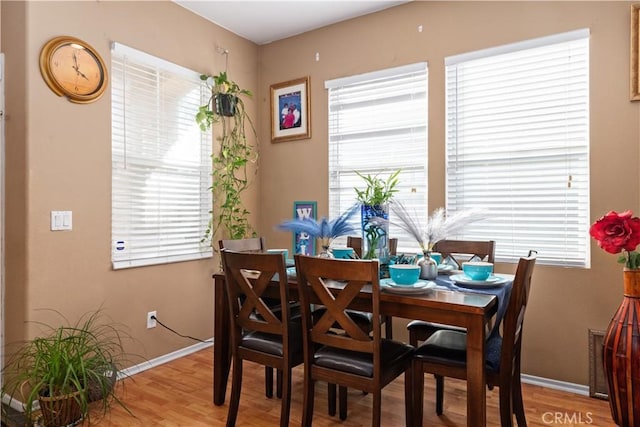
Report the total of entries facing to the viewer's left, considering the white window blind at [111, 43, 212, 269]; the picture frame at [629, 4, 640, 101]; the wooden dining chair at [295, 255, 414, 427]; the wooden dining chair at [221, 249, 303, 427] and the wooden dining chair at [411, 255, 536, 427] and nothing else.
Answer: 1

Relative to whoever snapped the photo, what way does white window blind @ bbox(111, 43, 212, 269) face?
facing the viewer and to the right of the viewer

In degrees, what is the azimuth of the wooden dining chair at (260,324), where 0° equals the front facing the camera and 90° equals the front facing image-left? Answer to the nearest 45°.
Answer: approximately 225°

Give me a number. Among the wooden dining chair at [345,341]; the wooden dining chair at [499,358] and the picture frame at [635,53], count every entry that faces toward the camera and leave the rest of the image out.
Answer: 1

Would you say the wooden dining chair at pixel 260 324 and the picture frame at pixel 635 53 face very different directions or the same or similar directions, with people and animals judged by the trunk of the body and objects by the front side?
very different directions

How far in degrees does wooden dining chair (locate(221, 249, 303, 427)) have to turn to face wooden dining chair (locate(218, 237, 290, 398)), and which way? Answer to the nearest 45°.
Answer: approximately 45° to its left

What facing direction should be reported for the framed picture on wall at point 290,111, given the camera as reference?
facing the viewer and to the left of the viewer

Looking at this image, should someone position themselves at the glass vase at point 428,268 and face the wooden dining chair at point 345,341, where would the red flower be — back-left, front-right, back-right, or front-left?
back-left

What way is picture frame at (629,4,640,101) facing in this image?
toward the camera

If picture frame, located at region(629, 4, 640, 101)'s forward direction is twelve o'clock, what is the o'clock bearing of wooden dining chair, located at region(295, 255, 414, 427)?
The wooden dining chair is roughly at 1 o'clock from the picture frame.

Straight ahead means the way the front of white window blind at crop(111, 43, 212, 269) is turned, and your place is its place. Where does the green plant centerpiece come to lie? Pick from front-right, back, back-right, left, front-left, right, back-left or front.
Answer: front

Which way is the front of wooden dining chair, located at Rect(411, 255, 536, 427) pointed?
to the viewer's left

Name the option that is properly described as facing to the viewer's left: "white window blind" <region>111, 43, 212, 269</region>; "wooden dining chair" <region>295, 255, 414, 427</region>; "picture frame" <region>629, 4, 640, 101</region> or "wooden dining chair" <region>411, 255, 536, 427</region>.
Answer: "wooden dining chair" <region>411, 255, 536, 427</region>

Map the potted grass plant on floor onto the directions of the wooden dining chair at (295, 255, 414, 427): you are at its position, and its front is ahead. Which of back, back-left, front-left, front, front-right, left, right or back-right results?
back-left

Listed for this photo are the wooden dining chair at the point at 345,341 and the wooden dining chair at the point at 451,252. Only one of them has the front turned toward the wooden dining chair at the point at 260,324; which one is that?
the wooden dining chair at the point at 451,252
